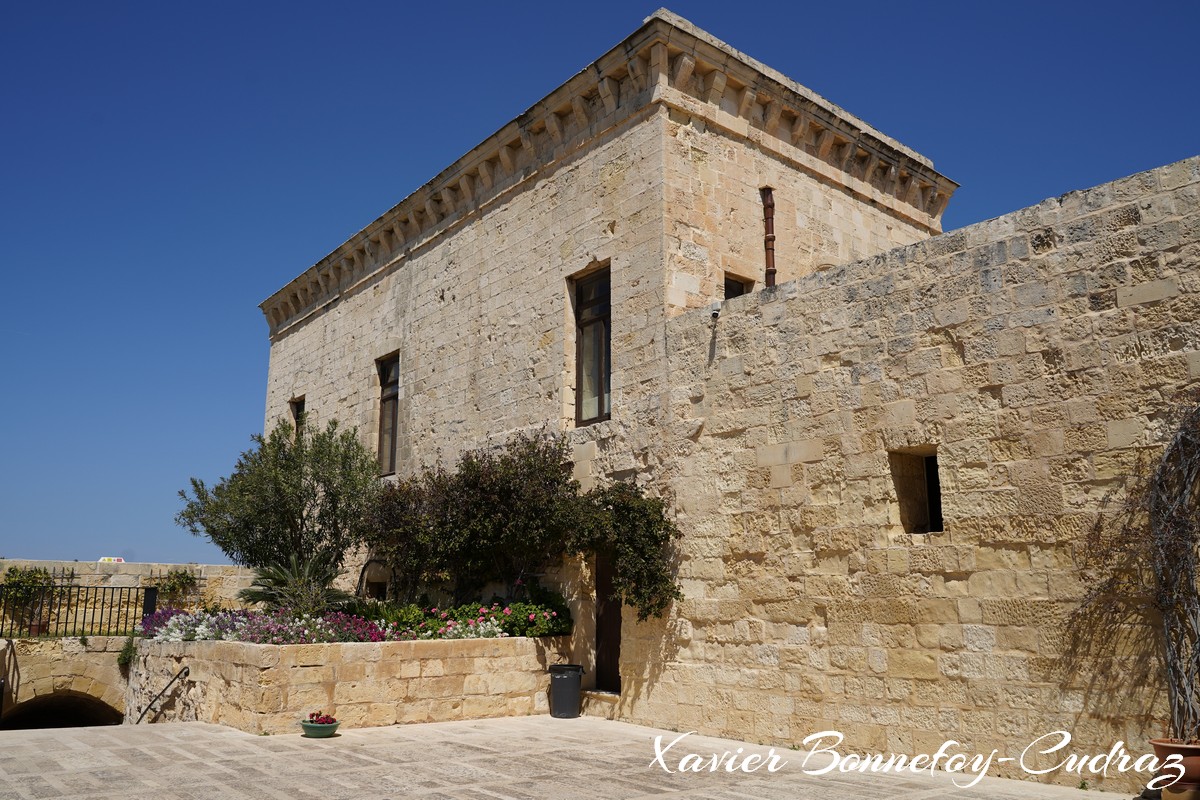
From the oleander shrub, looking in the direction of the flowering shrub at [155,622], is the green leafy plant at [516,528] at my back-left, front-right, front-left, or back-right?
back-left

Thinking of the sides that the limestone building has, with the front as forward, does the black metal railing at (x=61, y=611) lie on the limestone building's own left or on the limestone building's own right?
on the limestone building's own right

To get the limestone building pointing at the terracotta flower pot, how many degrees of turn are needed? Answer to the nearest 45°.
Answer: approximately 90° to its left

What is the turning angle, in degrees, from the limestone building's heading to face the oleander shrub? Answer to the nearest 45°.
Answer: approximately 90° to its right

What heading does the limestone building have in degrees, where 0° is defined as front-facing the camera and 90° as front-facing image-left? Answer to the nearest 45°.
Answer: approximately 45°
